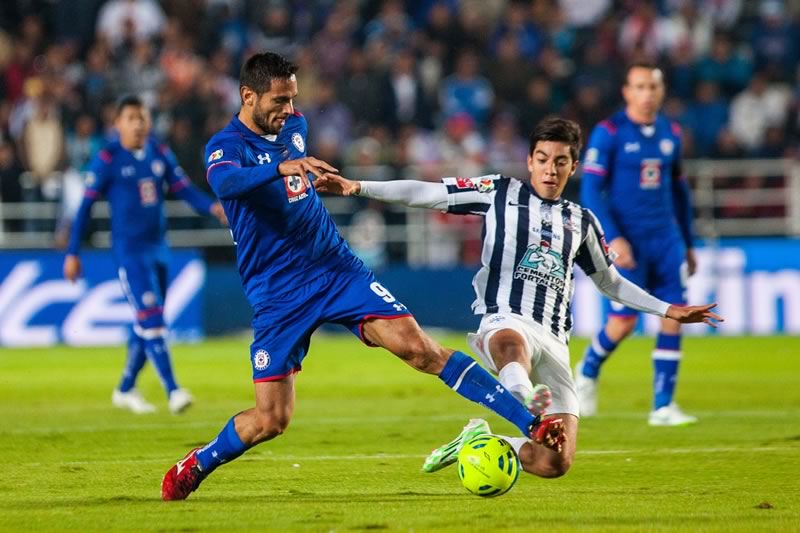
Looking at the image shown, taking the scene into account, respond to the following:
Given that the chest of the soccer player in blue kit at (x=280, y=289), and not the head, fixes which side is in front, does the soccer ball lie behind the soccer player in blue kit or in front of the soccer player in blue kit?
in front

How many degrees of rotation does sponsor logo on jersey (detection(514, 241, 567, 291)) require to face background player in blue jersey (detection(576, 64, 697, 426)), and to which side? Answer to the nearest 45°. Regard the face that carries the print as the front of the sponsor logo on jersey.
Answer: approximately 180°

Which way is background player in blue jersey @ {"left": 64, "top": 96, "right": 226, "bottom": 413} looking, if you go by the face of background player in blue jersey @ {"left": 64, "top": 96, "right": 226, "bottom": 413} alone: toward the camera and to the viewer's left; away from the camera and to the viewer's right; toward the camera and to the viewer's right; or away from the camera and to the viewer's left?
toward the camera and to the viewer's right

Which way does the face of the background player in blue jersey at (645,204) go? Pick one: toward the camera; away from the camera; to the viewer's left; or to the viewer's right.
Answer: toward the camera

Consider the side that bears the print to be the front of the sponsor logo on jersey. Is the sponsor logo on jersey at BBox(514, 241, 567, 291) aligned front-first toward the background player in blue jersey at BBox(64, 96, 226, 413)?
no

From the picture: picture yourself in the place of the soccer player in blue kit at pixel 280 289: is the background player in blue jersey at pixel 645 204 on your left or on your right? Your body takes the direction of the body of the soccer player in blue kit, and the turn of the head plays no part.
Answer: on your left

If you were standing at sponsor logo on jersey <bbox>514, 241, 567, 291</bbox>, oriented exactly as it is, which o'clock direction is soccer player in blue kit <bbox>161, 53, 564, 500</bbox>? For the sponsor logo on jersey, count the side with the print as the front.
The soccer player in blue kit is roughly at 2 o'clock from the sponsor logo on jersey.

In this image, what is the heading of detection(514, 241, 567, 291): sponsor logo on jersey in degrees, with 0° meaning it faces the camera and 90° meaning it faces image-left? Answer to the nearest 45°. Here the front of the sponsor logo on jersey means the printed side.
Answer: approximately 0°

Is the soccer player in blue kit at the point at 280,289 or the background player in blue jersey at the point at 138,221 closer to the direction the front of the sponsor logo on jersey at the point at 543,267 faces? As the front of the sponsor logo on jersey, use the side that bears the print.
the soccer player in blue kit

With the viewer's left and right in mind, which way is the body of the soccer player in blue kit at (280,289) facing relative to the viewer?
facing the viewer and to the right of the viewer
